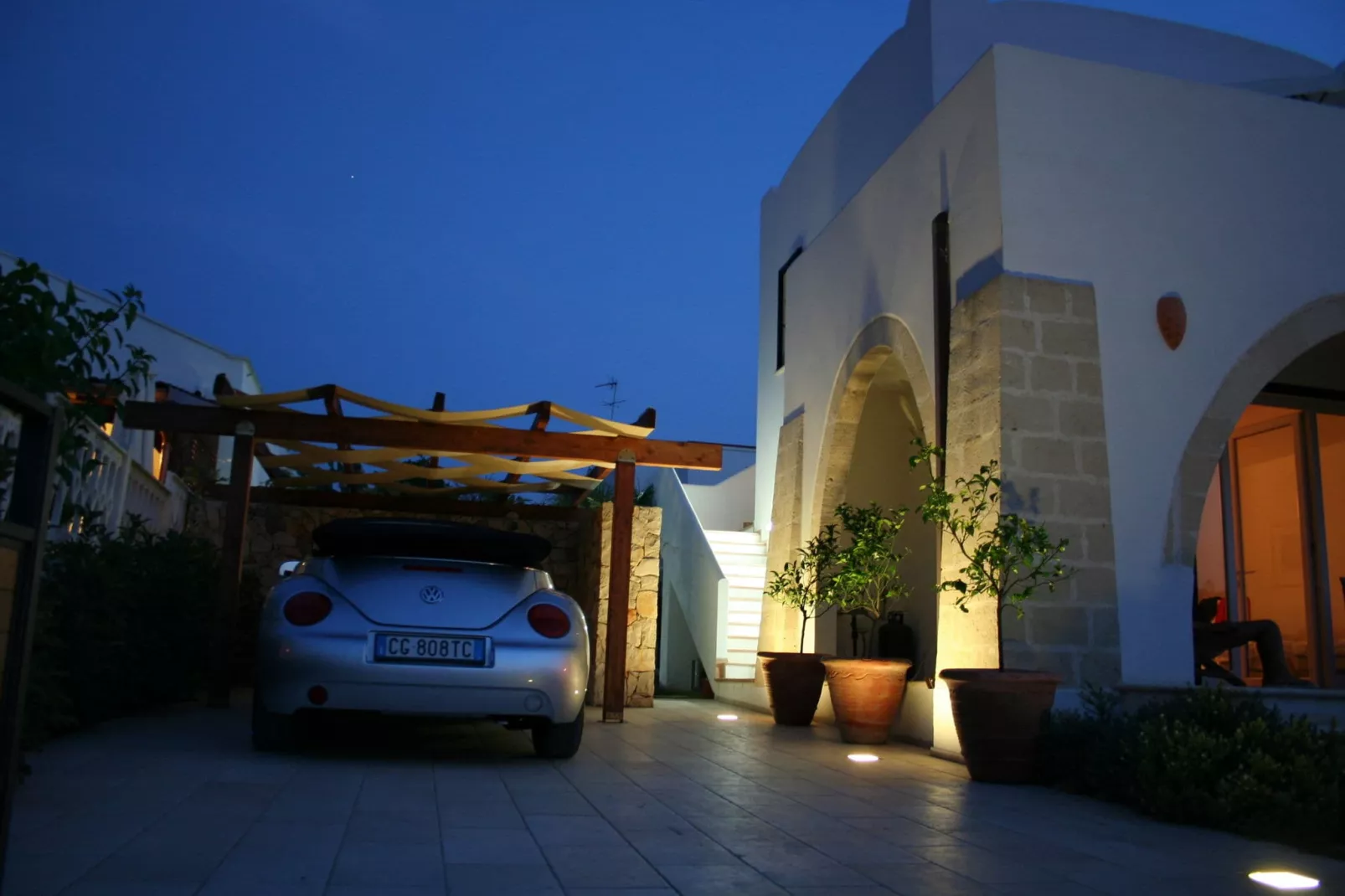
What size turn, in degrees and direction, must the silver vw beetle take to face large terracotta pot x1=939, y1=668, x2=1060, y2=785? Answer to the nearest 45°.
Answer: approximately 90° to its right

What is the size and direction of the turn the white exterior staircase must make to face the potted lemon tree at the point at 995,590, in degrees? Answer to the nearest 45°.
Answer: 0° — it already faces it

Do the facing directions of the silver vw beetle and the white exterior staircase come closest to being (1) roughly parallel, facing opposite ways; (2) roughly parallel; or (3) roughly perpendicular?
roughly parallel, facing opposite ways

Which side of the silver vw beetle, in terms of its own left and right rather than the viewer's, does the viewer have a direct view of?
back

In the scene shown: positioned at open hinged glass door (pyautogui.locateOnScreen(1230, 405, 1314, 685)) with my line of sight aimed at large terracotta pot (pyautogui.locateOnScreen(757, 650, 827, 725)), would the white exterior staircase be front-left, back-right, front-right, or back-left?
front-right

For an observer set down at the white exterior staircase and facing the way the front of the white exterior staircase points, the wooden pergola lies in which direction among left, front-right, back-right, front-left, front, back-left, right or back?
front-right

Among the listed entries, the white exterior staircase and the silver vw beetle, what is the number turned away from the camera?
1

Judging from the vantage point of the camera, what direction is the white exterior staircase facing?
facing the viewer

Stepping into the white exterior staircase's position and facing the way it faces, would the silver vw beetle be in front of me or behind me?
in front

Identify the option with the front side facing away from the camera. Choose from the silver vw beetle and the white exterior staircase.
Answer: the silver vw beetle

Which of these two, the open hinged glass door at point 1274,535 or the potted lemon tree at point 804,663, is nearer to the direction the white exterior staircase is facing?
the potted lemon tree

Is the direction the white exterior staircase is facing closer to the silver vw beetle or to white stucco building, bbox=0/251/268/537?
the silver vw beetle

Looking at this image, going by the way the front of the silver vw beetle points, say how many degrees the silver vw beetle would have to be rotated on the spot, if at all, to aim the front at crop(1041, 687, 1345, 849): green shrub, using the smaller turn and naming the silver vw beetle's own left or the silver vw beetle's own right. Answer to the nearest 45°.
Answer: approximately 135° to the silver vw beetle's own right

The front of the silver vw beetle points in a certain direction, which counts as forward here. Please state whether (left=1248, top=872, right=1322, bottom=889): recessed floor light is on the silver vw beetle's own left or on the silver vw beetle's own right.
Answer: on the silver vw beetle's own right

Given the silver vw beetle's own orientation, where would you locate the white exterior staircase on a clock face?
The white exterior staircase is roughly at 1 o'clock from the silver vw beetle.

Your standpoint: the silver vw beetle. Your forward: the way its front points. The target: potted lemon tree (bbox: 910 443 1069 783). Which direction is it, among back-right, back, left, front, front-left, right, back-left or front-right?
right
